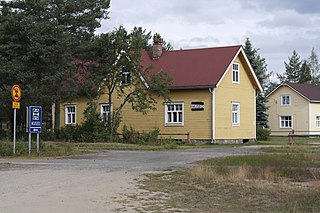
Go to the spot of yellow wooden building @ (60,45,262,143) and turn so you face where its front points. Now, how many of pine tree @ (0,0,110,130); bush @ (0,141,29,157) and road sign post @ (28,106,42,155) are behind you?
0

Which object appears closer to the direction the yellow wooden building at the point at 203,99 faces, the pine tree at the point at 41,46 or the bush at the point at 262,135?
the pine tree

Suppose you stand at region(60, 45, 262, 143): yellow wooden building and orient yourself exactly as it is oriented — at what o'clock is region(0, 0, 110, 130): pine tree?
The pine tree is roughly at 1 o'clock from the yellow wooden building.

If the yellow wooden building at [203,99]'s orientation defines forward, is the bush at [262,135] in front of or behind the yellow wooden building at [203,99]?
behind

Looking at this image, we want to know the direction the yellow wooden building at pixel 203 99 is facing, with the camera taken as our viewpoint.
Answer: facing the viewer and to the left of the viewer

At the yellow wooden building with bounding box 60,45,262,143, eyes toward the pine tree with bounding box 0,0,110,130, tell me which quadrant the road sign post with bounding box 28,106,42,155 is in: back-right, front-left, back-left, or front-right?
front-left

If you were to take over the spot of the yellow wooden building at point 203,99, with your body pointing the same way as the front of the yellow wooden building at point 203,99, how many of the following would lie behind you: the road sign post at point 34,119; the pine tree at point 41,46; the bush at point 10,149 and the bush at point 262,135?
1

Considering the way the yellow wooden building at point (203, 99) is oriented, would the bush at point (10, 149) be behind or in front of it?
in front

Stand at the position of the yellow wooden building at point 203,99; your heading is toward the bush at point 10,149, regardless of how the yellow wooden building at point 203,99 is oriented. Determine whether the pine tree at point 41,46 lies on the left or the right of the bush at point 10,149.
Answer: right

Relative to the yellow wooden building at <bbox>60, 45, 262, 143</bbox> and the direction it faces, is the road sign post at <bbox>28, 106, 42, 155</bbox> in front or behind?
in front
